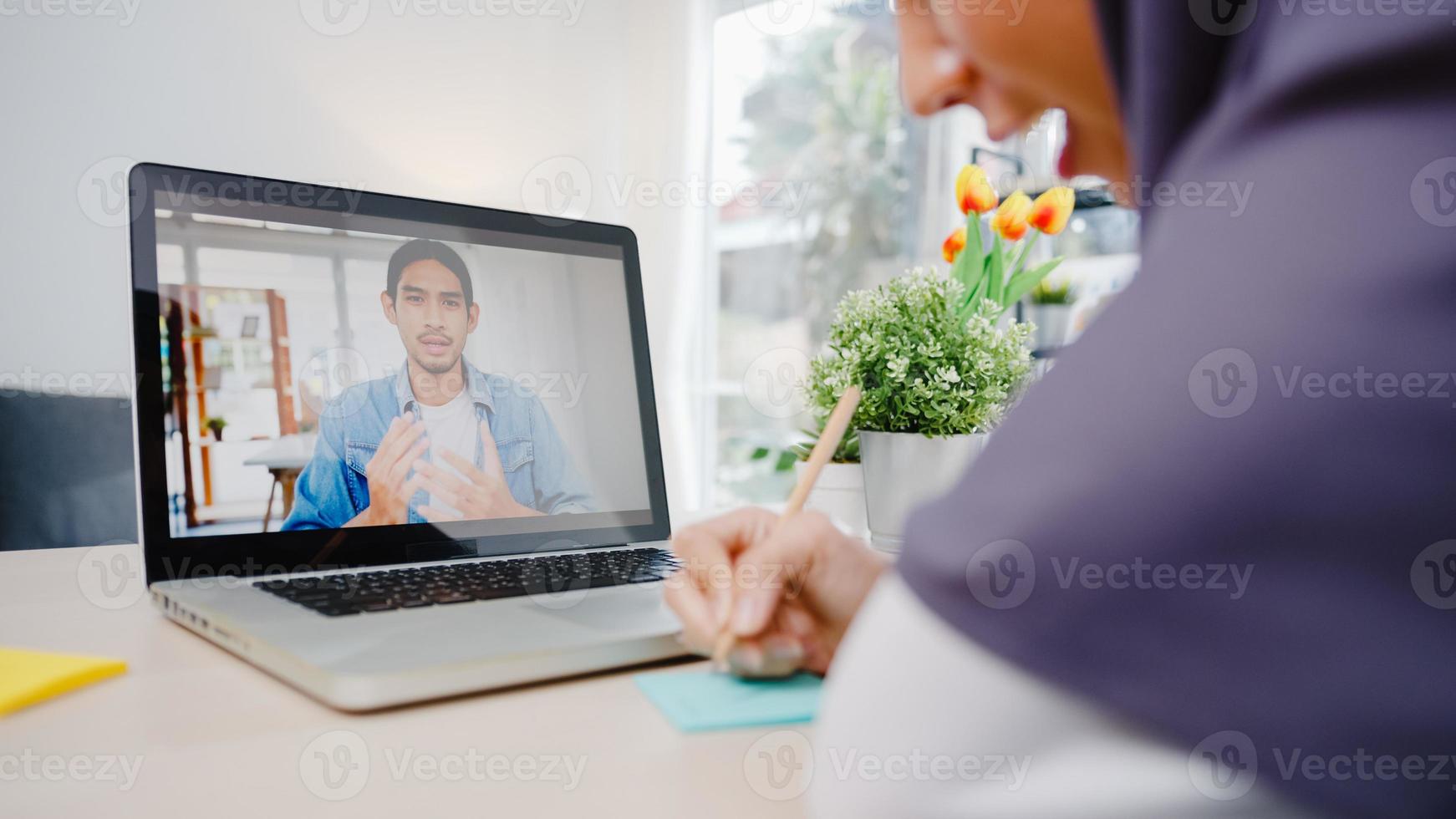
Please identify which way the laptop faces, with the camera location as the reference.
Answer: facing the viewer and to the right of the viewer

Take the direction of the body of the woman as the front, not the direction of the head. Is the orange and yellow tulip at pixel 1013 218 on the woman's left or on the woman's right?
on the woman's right

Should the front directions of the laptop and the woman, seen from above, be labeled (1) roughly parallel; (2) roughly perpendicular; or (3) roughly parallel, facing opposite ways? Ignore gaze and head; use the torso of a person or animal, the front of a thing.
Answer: roughly parallel, facing opposite ways

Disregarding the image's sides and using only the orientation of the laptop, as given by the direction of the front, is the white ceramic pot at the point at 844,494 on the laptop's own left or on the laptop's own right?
on the laptop's own left

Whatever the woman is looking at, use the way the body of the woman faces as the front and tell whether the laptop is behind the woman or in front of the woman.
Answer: in front

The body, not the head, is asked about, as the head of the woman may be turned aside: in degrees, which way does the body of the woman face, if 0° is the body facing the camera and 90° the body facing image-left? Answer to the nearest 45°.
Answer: approximately 90°

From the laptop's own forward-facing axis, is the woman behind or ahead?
ahead

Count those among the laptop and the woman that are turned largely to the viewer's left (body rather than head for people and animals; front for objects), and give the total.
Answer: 1

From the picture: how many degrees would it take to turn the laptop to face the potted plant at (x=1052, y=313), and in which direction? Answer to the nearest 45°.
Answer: approximately 90° to its left
